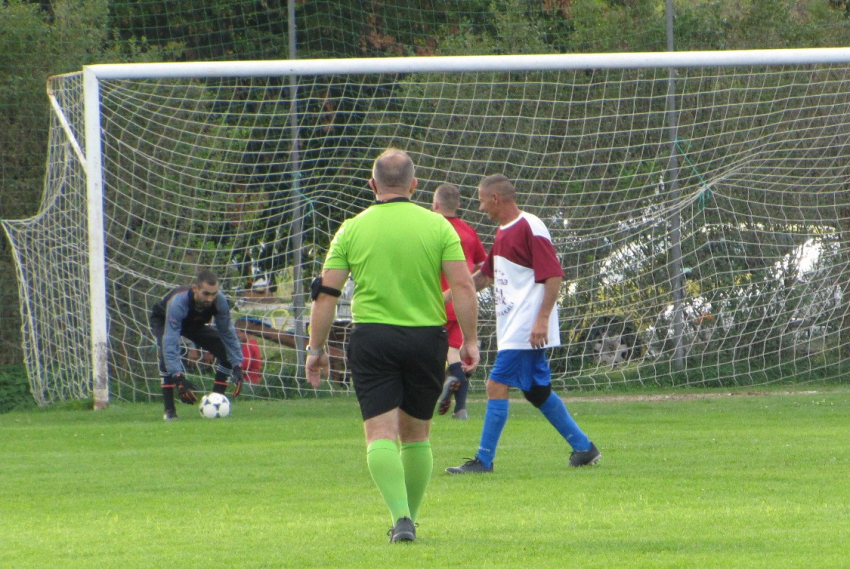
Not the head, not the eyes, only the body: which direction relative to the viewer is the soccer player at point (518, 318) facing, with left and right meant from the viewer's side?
facing to the left of the viewer

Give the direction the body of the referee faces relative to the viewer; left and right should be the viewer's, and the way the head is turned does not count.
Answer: facing away from the viewer

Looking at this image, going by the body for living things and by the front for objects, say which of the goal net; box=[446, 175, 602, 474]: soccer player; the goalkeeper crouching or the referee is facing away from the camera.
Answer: the referee

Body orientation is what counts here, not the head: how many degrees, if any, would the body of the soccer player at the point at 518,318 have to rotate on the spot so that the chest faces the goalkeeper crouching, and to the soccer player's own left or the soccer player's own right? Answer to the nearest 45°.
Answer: approximately 45° to the soccer player's own right

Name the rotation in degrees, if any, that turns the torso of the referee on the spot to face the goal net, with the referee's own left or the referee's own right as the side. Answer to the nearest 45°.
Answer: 0° — they already face it

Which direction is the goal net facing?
toward the camera

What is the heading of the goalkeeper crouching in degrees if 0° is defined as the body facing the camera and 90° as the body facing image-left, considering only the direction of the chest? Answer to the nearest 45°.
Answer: approximately 315°

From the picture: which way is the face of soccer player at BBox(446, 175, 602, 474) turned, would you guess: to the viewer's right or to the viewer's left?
to the viewer's left

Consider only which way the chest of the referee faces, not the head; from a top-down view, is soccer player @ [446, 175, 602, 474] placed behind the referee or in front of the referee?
in front

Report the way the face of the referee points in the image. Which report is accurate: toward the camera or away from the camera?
away from the camera

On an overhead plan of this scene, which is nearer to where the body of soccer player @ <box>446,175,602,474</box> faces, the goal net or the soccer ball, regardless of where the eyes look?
the soccer ball

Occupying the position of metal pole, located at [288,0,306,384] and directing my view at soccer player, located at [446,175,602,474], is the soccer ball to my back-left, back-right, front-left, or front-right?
front-right

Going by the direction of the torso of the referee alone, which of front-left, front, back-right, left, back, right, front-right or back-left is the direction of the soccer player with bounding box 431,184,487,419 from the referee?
front

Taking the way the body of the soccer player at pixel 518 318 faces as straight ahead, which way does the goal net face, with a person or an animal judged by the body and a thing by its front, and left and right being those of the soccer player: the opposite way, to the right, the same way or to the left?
to the left
